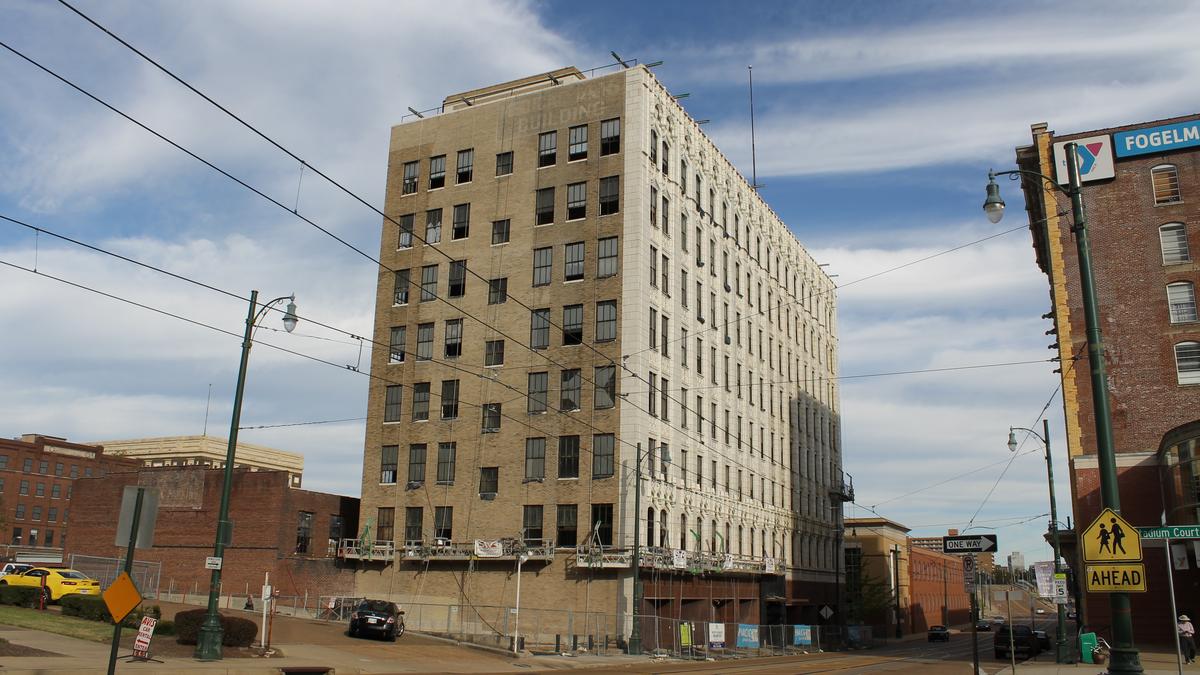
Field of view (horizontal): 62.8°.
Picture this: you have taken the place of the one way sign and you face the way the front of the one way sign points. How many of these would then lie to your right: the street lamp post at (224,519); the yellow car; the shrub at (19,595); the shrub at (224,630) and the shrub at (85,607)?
5

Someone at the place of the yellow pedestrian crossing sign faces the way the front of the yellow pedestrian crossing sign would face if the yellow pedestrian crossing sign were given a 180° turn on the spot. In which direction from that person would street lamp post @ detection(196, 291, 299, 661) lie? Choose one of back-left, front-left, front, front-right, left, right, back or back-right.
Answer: left

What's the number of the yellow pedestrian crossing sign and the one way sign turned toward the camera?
2

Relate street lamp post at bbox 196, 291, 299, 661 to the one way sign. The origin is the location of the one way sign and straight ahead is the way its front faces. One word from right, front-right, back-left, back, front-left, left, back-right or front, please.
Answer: right

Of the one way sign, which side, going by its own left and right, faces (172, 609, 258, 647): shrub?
right

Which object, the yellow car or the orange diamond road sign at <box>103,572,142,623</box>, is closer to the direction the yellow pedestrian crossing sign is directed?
the orange diamond road sign

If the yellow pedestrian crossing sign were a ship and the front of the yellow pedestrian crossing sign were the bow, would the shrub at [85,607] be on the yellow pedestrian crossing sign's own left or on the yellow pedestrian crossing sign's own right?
on the yellow pedestrian crossing sign's own right

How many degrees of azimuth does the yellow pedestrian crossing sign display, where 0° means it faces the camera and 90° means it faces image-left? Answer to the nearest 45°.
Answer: approximately 0°

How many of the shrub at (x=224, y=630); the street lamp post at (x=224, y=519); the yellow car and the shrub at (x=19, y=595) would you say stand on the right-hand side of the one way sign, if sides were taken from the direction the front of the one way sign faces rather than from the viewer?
4

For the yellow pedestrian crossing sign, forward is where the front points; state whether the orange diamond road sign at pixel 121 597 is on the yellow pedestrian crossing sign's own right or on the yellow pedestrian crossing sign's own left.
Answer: on the yellow pedestrian crossing sign's own right

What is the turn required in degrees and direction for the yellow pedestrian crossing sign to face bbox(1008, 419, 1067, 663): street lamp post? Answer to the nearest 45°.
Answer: approximately 180°

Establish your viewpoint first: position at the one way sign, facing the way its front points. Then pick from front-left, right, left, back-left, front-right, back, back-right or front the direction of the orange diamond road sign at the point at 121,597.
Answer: front-right

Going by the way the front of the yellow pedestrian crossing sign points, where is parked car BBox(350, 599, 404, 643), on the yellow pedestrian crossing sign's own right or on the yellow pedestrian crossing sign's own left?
on the yellow pedestrian crossing sign's own right
